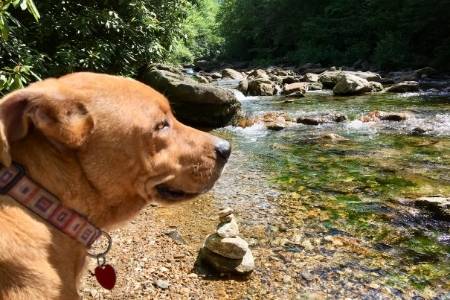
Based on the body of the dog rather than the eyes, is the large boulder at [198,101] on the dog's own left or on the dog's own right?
on the dog's own left

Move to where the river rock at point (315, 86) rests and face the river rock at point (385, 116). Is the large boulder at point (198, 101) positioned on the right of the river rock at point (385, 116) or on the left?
right

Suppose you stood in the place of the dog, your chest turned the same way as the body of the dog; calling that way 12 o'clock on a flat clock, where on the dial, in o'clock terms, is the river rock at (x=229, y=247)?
The river rock is roughly at 10 o'clock from the dog.

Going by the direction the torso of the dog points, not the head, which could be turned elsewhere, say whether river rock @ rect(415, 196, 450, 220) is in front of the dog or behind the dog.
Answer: in front

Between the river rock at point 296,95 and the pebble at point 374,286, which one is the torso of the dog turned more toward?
the pebble

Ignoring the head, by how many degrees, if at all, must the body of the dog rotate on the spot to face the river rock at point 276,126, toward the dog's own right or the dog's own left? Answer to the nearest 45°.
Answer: approximately 45° to the dog's own left

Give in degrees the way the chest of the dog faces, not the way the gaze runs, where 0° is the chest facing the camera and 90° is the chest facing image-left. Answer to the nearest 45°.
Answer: approximately 270°

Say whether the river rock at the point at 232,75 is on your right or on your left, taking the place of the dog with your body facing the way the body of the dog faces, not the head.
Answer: on your left

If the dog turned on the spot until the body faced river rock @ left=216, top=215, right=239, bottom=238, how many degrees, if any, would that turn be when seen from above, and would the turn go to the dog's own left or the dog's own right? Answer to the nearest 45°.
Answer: approximately 45° to the dog's own left

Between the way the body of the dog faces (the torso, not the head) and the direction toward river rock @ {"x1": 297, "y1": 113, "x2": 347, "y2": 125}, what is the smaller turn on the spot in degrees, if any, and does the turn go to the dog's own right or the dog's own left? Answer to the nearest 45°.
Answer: approximately 45° to the dog's own left
